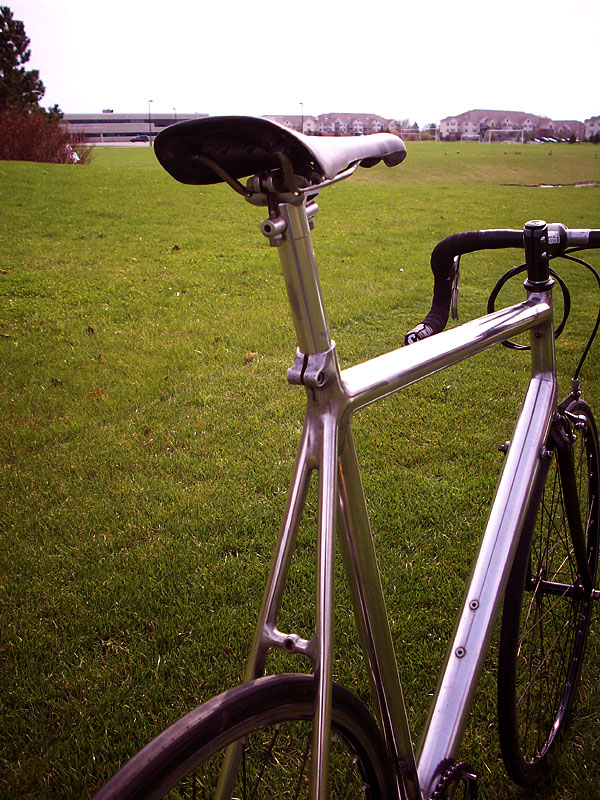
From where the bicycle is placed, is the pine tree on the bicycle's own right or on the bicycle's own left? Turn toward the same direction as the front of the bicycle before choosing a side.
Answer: on the bicycle's own left

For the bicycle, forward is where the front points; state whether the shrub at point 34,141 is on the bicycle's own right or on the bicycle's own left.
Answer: on the bicycle's own left

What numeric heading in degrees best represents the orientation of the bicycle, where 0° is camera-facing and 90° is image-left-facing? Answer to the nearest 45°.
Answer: approximately 225°
